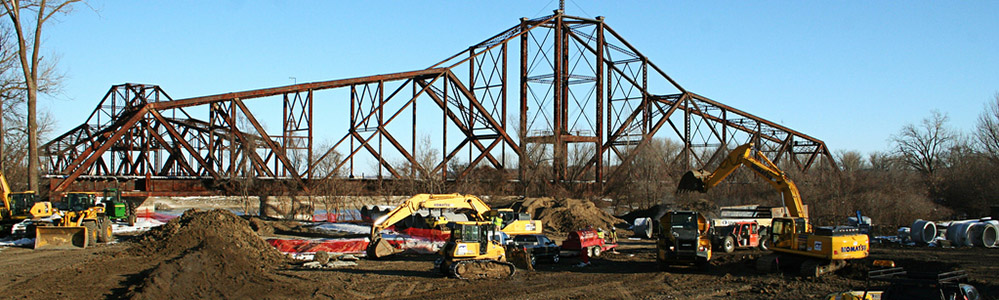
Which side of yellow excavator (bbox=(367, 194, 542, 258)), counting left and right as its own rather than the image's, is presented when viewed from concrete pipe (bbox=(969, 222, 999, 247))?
back

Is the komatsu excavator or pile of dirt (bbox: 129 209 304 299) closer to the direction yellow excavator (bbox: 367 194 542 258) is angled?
the pile of dirt

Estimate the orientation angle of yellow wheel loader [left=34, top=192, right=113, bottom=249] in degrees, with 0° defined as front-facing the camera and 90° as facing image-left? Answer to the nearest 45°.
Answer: approximately 45°

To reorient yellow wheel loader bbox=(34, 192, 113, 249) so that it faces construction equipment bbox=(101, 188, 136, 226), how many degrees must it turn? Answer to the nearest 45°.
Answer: approximately 135° to its right

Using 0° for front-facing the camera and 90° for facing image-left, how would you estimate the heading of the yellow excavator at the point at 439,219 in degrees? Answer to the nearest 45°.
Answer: approximately 90°

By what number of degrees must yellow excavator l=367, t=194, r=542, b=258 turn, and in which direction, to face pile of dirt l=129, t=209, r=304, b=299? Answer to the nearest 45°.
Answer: approximately 45° to its left

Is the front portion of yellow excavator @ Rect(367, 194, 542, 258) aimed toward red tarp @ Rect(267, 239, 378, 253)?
yes

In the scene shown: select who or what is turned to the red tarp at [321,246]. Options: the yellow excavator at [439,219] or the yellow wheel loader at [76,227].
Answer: the yellow excavator

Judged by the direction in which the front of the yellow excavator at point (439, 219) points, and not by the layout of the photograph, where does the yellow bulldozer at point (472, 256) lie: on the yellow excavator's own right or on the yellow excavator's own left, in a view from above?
on the yellow excavator's own left

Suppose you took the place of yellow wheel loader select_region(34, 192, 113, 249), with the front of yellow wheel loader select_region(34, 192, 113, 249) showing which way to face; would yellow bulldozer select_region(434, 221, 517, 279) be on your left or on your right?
on your left

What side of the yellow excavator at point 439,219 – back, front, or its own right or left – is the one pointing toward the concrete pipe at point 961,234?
back
